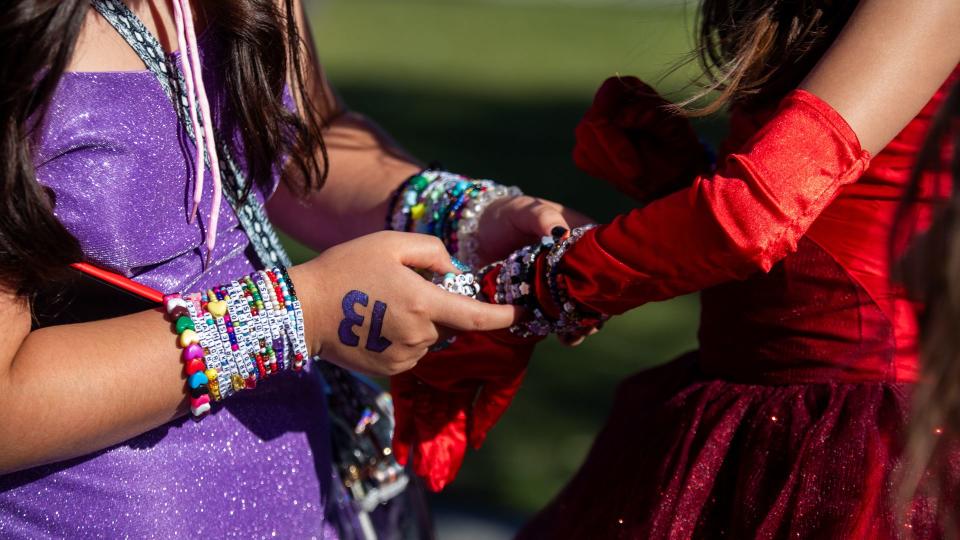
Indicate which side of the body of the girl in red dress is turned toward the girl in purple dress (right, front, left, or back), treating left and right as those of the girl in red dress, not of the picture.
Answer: front

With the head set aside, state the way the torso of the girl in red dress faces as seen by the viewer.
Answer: to the viewer's left

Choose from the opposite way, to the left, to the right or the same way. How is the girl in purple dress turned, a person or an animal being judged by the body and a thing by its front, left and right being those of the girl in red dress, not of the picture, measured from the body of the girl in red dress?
the opposite way

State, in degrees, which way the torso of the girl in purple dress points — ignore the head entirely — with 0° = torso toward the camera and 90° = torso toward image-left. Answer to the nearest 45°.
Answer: approximately 315°

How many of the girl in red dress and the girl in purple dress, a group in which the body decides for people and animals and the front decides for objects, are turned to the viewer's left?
1

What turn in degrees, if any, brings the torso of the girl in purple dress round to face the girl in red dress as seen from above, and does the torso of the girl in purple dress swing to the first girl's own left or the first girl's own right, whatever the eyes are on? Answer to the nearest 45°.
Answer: approximately 45° to the first girl's own left
